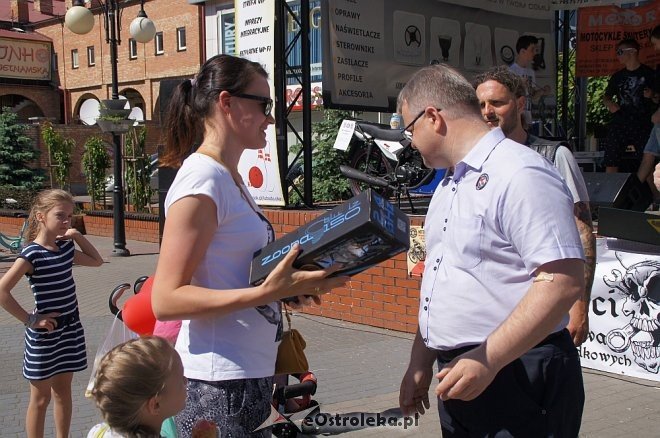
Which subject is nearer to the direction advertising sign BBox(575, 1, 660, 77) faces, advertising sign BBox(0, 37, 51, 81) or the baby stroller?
the baby stroller

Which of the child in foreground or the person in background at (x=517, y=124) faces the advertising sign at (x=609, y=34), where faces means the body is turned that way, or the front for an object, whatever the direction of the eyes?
the child in foreground

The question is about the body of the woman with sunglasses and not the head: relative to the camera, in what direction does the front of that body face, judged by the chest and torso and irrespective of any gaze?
to the viewer's right

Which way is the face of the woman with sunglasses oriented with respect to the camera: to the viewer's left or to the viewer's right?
to the viewer's right

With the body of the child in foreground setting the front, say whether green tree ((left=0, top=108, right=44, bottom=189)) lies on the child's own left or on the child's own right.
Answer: on the child's own left

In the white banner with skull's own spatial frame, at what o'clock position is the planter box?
The planter box is roughly at 4 o'clock from the white banner with skull.

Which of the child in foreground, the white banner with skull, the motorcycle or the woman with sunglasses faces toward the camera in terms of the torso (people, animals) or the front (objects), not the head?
the white banner with skull

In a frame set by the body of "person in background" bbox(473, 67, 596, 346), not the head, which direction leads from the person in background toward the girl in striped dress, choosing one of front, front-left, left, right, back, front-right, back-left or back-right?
front-right

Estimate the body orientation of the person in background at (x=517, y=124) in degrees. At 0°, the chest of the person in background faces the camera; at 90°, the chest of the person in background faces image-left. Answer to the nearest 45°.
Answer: approximately 45°

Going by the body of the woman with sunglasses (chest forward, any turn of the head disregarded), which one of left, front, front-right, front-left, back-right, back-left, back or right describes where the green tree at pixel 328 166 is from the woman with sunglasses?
left

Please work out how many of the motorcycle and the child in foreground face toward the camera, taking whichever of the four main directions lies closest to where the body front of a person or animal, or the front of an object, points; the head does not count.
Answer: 0
